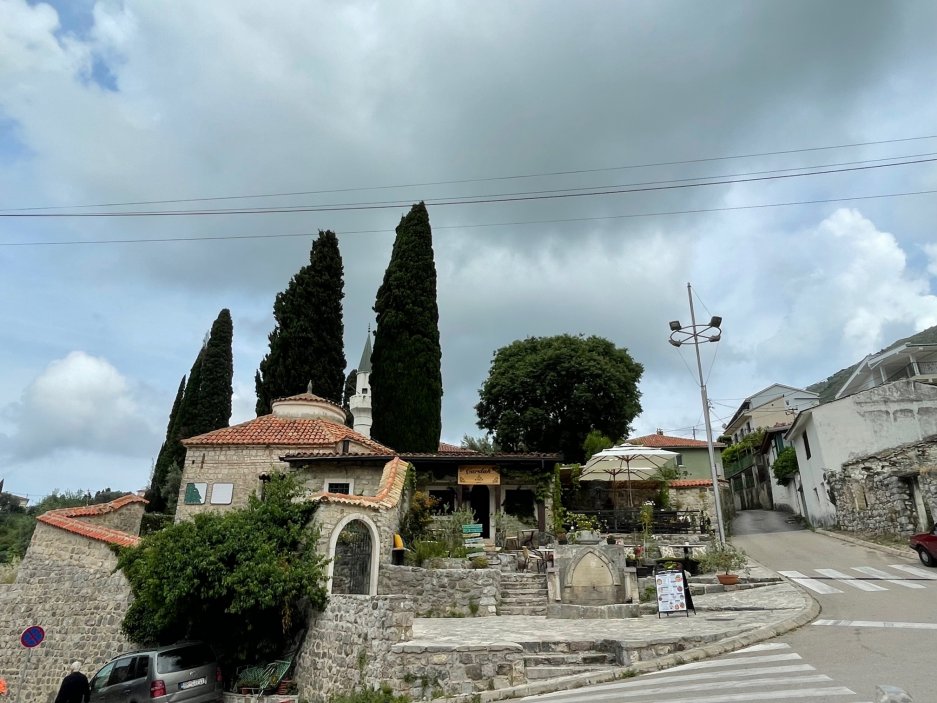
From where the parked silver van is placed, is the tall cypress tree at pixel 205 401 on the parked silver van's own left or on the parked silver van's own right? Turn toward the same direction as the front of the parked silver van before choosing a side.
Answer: on the parked silver van's own right

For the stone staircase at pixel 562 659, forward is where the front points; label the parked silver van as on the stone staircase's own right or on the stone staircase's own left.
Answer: on the stone staircase's own right

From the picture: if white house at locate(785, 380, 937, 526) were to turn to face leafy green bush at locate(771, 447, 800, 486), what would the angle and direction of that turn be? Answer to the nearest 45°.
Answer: approximately 45° to its right

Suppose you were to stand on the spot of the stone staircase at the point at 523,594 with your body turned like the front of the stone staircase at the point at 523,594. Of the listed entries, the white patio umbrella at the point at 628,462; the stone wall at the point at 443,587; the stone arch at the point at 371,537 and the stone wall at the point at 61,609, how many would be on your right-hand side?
3

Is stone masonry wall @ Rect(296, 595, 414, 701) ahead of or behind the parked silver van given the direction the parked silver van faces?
behind

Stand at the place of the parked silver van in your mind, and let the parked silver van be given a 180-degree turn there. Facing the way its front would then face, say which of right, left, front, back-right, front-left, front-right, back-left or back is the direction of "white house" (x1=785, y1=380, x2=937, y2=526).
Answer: front-left

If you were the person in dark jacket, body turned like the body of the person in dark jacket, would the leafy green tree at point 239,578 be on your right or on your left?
on your right

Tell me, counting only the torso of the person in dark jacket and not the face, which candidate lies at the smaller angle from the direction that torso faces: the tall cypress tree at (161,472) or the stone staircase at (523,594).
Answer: the tall cypress tree

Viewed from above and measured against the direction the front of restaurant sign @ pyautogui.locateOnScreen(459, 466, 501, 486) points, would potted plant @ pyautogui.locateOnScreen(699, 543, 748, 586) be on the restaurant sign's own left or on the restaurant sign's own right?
on the restaurant sign's own left

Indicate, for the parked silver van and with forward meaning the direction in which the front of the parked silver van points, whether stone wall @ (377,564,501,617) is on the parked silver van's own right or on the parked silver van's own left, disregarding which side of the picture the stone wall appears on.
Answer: on the parked silver van's own right

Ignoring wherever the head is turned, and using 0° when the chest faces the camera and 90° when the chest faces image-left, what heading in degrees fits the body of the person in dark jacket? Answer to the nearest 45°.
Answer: approximately 180°

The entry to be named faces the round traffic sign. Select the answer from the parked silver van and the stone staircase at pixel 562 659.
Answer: the parked silver van

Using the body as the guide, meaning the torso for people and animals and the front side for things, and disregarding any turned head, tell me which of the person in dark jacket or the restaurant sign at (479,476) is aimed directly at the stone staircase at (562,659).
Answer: the restaurant sign
